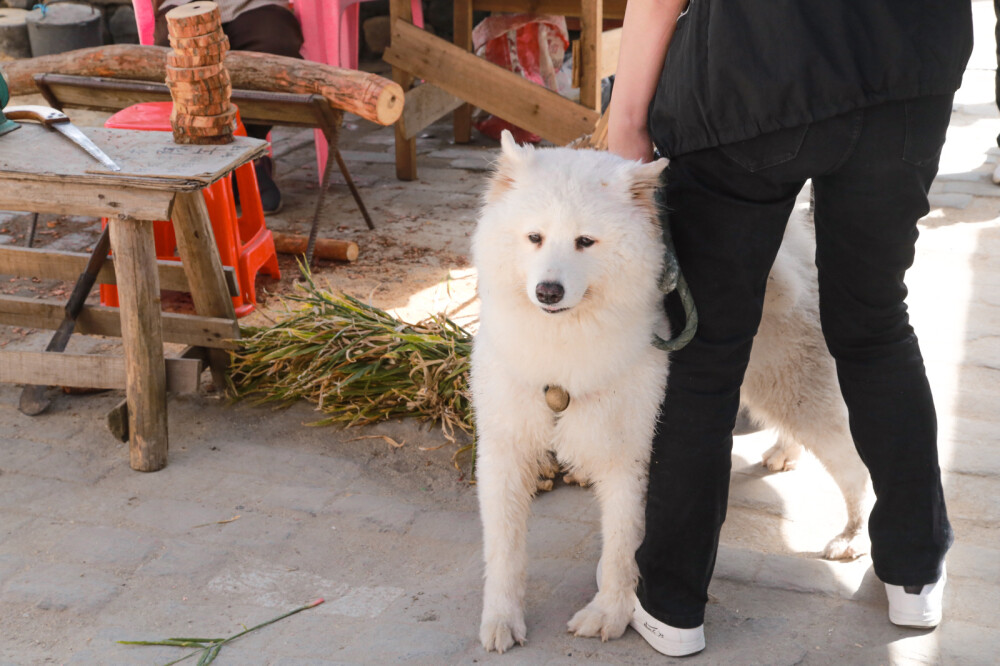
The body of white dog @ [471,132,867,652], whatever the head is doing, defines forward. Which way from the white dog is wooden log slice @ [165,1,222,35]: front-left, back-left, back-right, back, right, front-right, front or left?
right

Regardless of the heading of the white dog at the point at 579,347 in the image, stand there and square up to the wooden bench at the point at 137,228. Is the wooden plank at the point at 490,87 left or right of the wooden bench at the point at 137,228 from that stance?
right

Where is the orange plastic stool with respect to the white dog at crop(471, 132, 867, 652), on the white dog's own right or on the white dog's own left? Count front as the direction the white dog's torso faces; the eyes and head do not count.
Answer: on the white dog's own right

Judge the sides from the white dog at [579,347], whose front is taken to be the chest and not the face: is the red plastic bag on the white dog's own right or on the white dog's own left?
on the white dog's own right

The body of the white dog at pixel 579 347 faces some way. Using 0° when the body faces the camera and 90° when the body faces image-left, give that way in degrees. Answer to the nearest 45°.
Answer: approximately 45°

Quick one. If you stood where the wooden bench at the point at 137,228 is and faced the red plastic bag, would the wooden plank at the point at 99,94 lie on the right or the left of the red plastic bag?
left

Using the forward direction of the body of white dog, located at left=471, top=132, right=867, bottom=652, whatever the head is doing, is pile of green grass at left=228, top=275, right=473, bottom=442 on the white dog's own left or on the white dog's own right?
on the white dog's own right

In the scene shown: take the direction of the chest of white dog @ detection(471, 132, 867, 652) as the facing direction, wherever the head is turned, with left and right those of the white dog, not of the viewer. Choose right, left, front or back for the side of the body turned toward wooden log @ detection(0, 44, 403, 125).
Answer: right

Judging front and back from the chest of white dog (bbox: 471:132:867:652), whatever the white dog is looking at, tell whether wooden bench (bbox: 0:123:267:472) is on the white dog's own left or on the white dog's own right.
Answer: on the white dog's own right

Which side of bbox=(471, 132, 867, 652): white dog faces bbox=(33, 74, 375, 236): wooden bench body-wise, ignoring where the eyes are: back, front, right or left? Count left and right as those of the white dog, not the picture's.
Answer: right

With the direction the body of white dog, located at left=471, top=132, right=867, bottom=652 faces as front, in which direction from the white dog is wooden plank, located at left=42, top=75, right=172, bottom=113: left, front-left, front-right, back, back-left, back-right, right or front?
right

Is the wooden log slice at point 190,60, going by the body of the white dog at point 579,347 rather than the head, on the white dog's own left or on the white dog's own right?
on the white dog's own right

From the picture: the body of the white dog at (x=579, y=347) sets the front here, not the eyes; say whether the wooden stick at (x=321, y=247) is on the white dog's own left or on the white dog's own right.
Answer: on the white dog's own right
